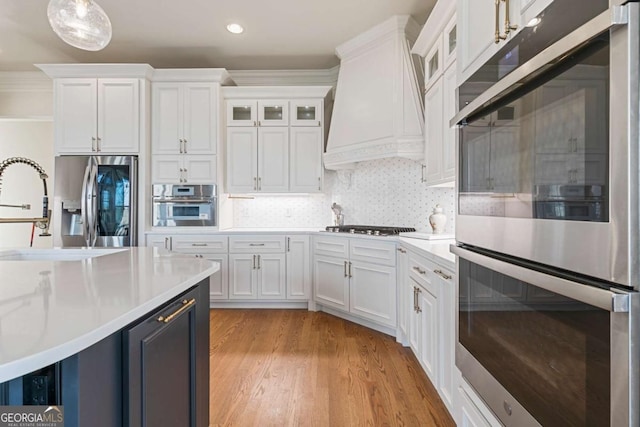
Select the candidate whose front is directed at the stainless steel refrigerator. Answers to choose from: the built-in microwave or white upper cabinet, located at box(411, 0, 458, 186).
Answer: the white upper cabinet

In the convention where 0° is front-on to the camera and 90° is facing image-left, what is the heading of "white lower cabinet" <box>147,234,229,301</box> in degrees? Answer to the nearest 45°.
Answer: approximately 0°

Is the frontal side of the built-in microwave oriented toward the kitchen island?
yes

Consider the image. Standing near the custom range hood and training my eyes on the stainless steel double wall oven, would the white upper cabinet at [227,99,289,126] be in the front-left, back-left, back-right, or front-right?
back-right

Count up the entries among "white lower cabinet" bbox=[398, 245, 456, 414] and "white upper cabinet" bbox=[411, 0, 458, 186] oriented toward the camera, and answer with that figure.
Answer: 0

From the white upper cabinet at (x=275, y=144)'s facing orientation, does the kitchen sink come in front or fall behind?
in front

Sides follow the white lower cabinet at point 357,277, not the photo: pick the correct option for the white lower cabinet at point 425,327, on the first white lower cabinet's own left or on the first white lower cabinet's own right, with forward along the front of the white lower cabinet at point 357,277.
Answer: on the first white lower cabinet's own left

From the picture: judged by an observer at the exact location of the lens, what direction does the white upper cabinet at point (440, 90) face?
facing to the left of the viewer

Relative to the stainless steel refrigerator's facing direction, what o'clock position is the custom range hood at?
The custom range hood is roughly at 9 o'clock from the stainless steel refrigerator.

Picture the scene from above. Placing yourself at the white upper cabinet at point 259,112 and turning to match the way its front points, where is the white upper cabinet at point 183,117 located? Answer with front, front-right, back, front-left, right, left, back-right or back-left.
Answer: right

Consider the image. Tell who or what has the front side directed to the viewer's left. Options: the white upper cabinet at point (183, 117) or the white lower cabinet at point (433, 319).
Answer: the white lower cabinet

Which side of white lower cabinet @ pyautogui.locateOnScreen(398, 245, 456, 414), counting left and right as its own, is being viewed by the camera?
left

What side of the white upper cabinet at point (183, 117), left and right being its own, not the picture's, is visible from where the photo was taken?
front

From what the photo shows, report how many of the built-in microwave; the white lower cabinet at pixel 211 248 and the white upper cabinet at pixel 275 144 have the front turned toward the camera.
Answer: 3

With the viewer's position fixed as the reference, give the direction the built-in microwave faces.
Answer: facing the viewer
